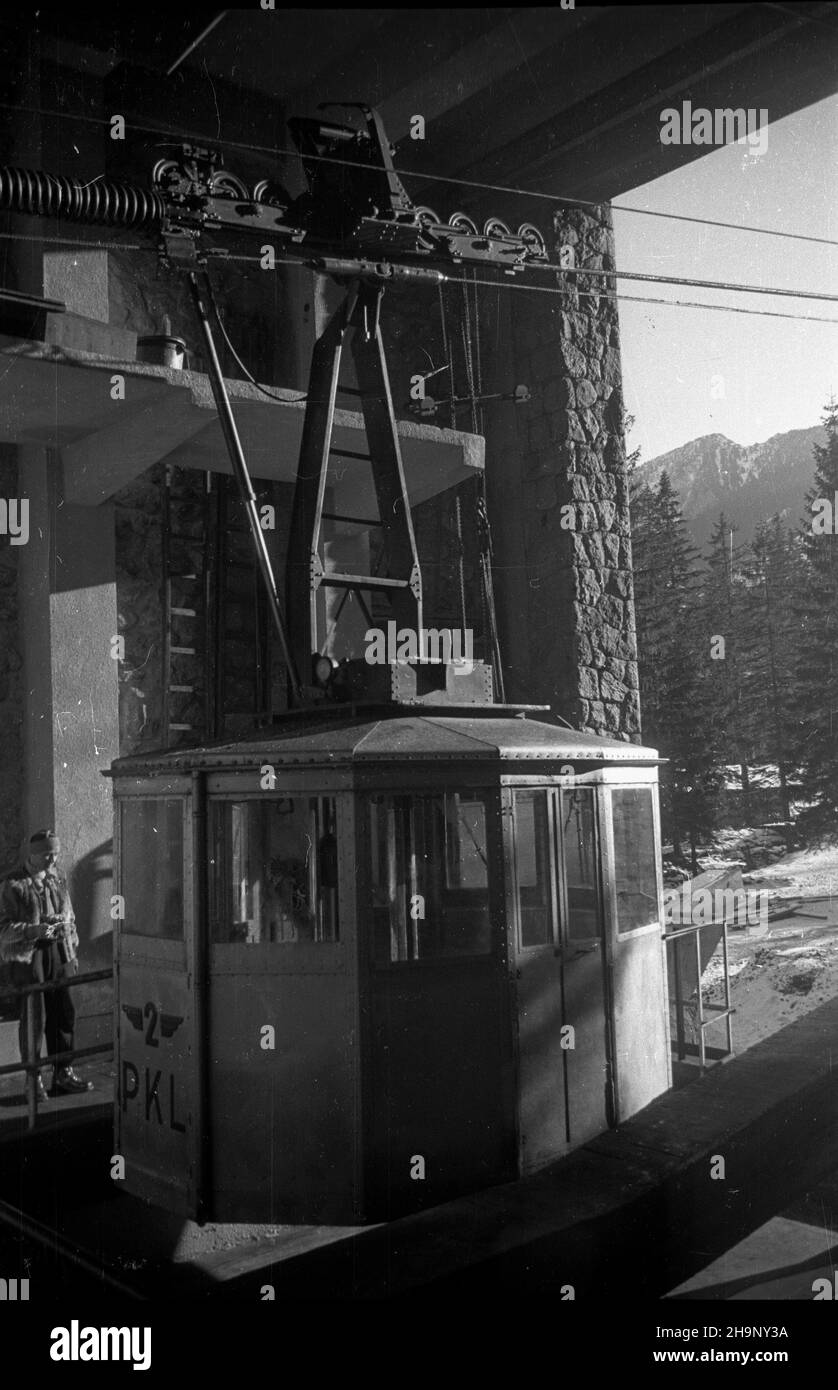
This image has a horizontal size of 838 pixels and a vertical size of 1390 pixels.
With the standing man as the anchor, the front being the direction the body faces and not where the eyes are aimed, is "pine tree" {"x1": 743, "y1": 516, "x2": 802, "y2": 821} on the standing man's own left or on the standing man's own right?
on the standing man's own left

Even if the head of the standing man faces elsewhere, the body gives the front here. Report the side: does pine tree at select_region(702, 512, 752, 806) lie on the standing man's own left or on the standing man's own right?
on the standing man's own left

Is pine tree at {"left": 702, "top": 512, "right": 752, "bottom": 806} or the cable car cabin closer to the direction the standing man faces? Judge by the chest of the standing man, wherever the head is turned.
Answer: the cable car cabin

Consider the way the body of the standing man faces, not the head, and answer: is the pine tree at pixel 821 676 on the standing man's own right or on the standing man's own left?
on the standing man's own left

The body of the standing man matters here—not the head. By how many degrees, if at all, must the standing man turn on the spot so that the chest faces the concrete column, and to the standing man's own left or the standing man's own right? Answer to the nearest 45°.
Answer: approximately 135° to the standing man's own left

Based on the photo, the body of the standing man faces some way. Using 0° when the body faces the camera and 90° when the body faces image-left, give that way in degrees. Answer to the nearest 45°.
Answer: approximately 315°

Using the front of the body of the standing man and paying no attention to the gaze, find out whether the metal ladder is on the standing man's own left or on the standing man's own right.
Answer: on the standing man's own left

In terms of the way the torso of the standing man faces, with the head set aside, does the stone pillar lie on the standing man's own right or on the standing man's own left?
on the standing man's own left

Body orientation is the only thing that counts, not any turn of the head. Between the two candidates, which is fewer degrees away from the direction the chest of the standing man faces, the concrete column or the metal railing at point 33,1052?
the metal railing

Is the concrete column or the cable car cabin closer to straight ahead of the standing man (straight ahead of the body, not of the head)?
the cable car cabin
